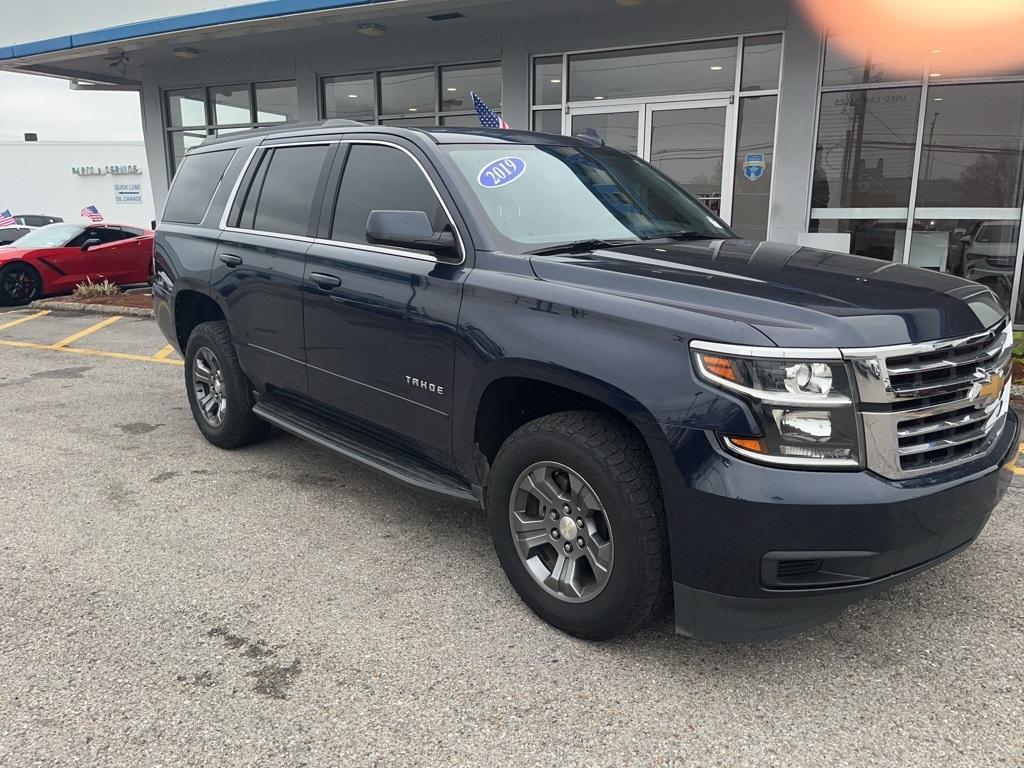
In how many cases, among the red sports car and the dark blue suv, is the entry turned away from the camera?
0

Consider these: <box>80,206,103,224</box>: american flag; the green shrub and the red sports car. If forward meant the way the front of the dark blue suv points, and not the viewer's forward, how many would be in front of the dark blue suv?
0

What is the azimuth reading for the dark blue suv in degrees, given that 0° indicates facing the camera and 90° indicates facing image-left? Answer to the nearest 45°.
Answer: approximately 315°

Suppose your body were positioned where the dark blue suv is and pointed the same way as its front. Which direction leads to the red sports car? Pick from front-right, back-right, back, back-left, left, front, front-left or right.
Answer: back

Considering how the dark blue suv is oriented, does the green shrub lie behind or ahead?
behind

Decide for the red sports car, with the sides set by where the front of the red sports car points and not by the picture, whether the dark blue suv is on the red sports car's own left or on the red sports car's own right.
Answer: on the red sports car's own left

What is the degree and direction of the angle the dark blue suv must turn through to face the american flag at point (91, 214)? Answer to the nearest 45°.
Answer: approximately 180°

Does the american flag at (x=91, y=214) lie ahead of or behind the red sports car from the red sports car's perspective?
behind

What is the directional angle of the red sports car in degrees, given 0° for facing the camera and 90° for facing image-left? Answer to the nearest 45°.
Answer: approximately 45°
